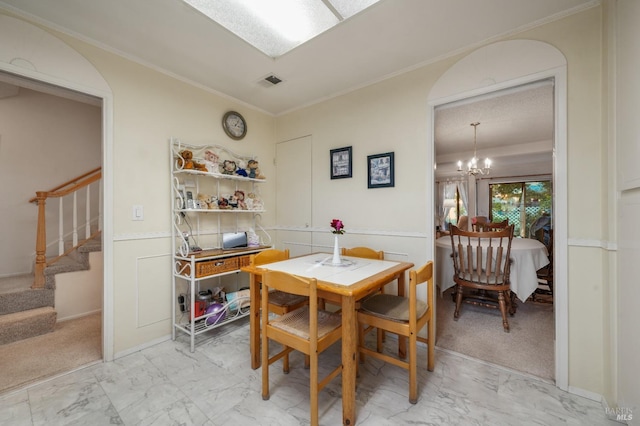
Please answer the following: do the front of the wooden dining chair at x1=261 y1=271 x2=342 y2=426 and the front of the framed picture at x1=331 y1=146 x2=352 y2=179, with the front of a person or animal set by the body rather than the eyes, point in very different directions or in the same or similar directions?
very different directions

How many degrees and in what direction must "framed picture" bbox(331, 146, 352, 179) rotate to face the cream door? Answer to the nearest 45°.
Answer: approximately 90° to its right

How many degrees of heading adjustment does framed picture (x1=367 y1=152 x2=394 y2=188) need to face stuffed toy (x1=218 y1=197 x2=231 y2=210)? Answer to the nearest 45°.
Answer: approximately 45° to its right

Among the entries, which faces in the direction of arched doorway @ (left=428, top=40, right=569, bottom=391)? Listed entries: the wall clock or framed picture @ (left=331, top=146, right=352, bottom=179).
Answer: the wall clock

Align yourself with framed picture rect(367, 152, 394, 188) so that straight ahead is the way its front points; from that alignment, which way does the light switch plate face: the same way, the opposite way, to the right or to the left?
to the left

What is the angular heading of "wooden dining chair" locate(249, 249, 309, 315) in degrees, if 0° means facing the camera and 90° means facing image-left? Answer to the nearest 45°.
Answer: approximately 315°

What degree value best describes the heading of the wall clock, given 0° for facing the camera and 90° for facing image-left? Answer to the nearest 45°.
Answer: approximately 315°

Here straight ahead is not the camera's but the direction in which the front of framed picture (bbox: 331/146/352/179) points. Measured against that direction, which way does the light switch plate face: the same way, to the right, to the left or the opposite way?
to the left
